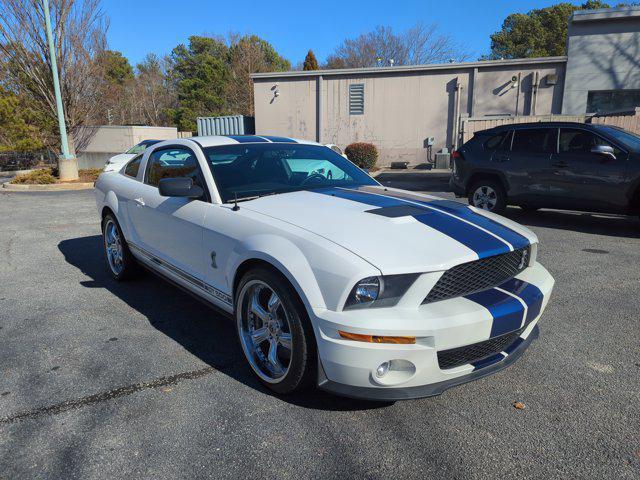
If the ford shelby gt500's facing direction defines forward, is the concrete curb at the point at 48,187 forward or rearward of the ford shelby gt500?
rearward

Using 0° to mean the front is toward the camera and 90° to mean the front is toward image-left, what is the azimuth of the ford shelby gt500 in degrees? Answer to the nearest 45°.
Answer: approximately 315°

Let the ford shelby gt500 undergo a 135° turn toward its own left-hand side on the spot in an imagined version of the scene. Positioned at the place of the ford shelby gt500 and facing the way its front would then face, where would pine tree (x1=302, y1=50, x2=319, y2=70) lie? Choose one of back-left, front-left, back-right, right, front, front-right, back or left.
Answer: front

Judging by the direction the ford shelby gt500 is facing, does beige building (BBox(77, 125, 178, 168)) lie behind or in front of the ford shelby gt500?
behind

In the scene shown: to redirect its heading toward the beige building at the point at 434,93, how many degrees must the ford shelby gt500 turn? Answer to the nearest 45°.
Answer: approximately 135° to its left

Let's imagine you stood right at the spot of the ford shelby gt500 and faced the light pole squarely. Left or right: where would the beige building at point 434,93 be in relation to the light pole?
right

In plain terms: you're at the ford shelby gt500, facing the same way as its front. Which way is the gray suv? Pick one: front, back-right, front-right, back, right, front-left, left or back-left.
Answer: left

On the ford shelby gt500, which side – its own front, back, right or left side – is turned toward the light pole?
back
